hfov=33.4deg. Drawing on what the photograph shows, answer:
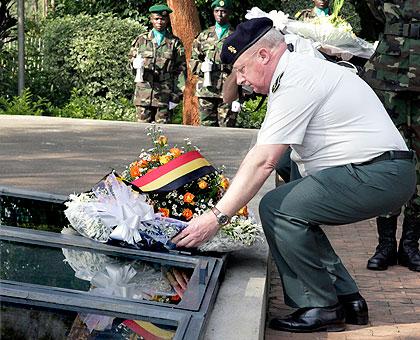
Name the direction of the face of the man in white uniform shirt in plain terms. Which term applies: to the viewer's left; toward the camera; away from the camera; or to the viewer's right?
to the viewer's left

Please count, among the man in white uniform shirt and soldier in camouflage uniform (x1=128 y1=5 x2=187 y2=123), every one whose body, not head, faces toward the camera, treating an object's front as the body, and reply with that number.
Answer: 1

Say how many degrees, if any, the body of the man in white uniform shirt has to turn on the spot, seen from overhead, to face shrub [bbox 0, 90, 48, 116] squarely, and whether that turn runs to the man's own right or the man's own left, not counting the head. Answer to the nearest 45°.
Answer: approximately 45° to the man's own right

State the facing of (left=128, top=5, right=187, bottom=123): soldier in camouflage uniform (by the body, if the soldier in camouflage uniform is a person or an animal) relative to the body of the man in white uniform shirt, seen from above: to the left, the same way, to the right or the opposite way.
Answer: to the left

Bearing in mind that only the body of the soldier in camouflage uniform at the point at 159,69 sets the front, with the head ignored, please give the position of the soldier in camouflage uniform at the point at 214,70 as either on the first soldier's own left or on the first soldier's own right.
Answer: on the first soldier's own left

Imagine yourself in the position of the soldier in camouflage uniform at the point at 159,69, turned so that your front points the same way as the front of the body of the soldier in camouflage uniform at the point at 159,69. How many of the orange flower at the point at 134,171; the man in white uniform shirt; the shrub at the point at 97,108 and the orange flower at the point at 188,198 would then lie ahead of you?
3

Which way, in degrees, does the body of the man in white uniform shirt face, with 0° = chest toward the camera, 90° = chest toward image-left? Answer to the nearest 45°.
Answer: approximately 90°

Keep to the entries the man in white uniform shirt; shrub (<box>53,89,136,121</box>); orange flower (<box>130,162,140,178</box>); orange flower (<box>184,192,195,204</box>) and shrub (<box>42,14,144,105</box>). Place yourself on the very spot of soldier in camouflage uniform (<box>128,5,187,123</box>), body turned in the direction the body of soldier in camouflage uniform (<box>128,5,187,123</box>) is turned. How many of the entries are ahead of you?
3

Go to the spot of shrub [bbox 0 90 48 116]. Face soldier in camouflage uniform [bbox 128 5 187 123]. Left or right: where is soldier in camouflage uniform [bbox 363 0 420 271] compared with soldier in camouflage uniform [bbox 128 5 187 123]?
right

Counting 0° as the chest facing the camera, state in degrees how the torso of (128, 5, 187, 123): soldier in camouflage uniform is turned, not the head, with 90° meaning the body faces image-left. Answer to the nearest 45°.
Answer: approximately 0°
